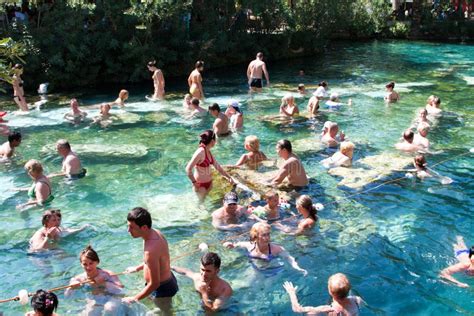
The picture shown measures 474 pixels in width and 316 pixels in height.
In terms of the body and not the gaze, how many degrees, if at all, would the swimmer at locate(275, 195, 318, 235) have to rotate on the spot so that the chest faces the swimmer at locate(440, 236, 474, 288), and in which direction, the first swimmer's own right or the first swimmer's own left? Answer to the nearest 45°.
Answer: approximately 135° to the first swimmer's own left

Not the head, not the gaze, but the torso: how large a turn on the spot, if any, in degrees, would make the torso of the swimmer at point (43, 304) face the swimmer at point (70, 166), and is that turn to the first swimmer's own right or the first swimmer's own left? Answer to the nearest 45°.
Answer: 0° — they already face them

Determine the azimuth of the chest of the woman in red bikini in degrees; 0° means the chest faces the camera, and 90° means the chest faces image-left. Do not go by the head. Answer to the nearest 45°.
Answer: approximately 315°

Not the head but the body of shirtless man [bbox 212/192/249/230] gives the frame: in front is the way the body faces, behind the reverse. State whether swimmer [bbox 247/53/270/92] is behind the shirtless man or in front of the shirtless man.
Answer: behind

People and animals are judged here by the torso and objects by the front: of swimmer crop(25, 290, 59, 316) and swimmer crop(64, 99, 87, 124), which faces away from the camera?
swimmer crop(25, 290, 59, 316)

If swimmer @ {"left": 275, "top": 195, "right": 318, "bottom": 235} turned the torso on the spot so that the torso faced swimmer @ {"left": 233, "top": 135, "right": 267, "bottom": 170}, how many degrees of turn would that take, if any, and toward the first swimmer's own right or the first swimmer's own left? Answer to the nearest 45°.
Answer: approximately 90° to the first swimmer's own right

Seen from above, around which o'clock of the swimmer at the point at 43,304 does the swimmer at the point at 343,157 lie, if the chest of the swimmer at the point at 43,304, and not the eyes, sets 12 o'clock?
the swimmer at the point at 343,157 is roughly at 2 o'clock from the swimmer at the point at 43,304.

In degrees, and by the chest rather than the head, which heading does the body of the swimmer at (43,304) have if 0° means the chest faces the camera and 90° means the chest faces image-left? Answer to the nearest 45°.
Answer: approximately 180°
